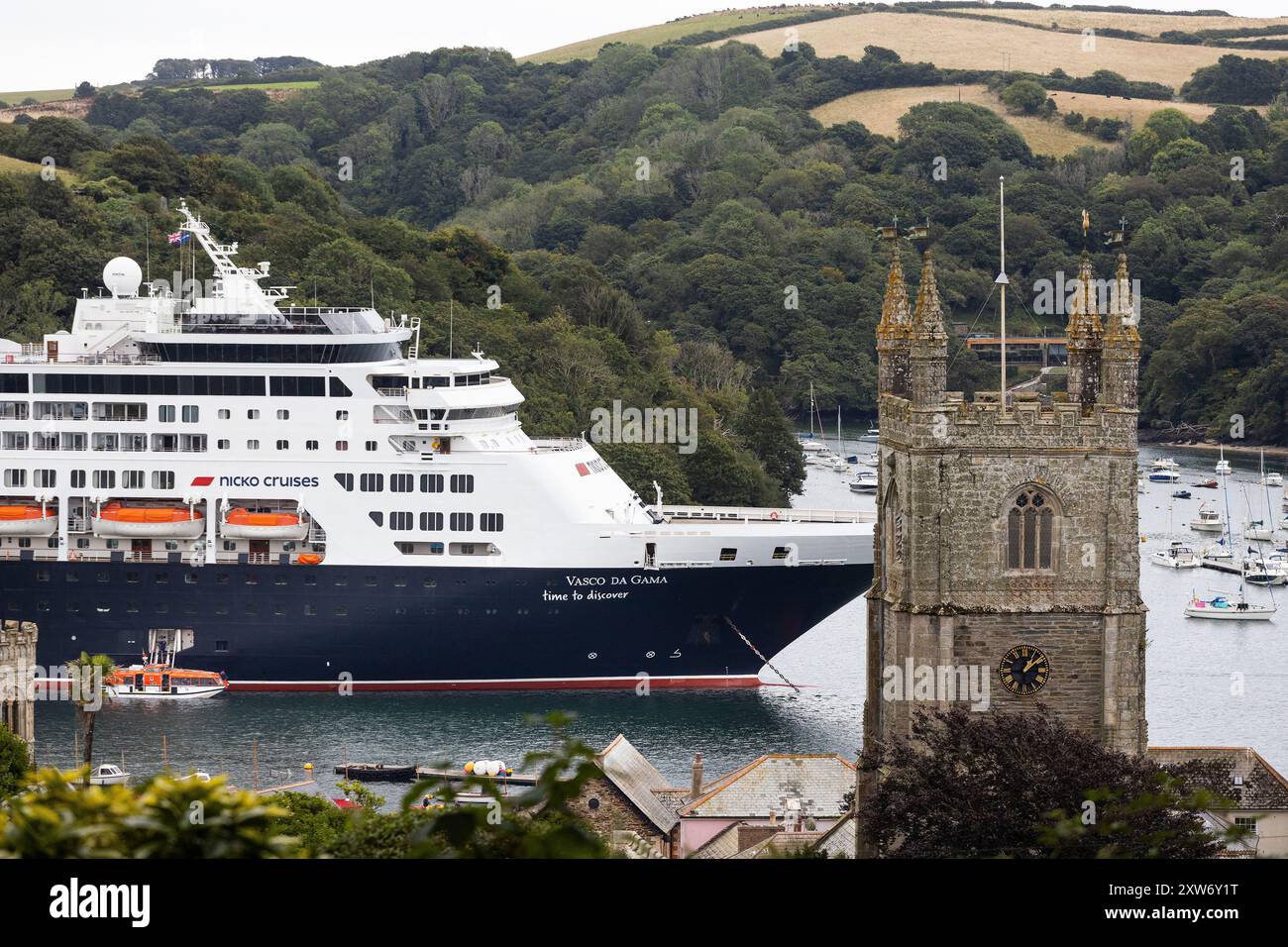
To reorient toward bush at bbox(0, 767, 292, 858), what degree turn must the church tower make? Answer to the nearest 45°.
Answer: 0° — it already faces it

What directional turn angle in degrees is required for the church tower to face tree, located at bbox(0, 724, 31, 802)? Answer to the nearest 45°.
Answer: approximately 90° to its right

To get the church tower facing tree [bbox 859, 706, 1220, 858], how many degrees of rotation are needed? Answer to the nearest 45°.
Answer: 0° — it already faces it

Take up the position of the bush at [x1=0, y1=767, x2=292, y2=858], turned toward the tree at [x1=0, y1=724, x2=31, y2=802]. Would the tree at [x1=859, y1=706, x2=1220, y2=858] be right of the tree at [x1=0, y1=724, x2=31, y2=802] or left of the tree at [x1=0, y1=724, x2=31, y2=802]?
right

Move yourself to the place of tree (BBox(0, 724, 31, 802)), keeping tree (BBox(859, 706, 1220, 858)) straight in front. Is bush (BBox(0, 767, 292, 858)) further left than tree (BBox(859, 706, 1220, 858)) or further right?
right

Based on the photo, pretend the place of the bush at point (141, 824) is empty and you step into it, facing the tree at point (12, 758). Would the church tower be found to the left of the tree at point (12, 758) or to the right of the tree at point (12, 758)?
right

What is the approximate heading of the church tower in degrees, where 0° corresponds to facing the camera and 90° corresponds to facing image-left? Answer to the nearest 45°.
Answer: approximately 0°
